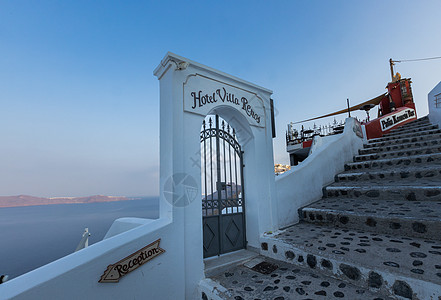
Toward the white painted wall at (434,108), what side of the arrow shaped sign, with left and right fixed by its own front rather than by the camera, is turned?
left

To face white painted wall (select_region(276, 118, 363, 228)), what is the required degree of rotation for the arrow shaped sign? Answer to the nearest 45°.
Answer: approximately 90° to its left

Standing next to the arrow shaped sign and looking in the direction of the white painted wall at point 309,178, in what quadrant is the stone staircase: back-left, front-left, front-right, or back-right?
front-right

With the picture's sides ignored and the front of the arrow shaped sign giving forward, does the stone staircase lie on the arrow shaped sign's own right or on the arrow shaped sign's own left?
on the arrow shaped sign's own left

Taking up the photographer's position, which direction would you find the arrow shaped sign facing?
facing the viewer

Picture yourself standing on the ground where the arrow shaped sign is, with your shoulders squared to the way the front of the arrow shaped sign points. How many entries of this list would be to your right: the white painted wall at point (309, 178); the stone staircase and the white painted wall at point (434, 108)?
0
